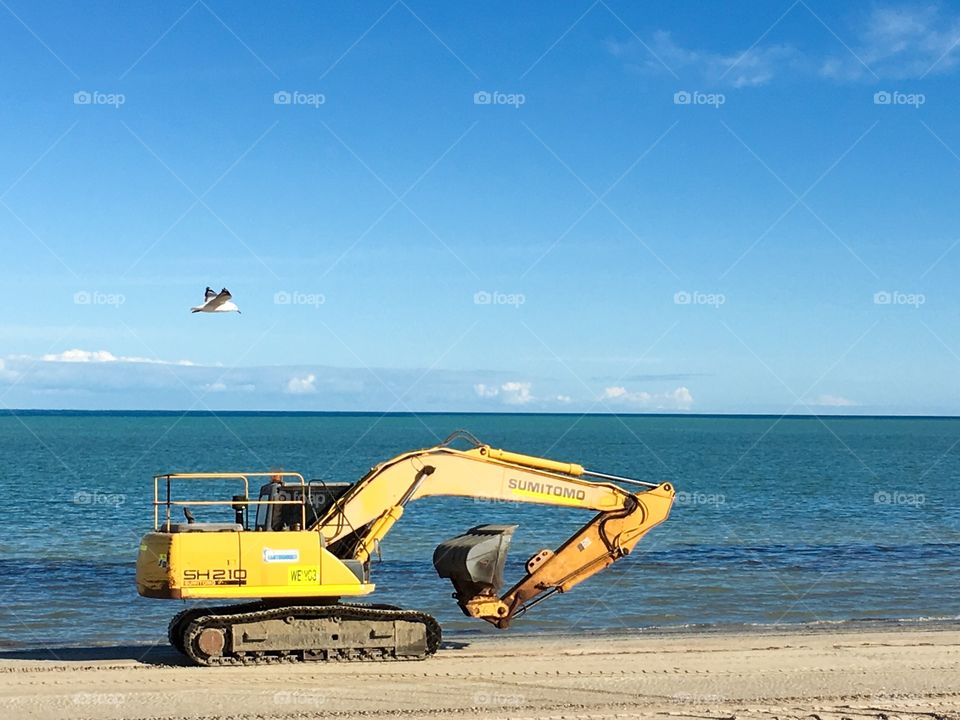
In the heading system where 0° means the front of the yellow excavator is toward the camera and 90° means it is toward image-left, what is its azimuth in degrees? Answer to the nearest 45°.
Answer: approximately 270°
